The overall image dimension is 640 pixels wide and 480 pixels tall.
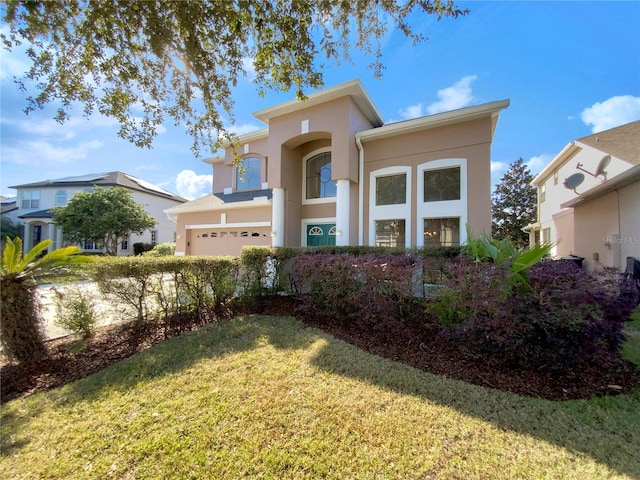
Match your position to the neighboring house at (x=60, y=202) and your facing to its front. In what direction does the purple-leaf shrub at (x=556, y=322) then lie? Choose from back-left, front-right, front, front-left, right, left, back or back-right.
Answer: front-left

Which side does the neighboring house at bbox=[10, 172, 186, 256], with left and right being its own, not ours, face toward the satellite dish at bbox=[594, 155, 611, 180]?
left

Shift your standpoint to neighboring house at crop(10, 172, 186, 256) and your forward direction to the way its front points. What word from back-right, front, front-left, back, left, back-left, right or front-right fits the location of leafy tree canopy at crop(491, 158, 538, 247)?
left

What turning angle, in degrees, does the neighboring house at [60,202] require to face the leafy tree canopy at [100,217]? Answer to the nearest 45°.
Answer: approximately 45° to its left

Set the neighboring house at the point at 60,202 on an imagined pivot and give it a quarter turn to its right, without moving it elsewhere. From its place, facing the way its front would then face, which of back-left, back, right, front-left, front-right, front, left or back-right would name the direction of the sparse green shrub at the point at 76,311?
back-left

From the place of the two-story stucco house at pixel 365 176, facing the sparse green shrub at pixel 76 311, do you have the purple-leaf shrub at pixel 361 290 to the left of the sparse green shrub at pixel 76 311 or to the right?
left

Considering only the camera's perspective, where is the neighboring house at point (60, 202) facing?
facing the viewer and to the left of the viewer

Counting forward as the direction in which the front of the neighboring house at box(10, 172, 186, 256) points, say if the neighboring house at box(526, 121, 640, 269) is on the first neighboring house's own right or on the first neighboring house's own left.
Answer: on the first neighboring house's own left

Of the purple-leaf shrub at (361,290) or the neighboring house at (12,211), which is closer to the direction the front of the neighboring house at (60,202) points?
the purple-leaf shrub
